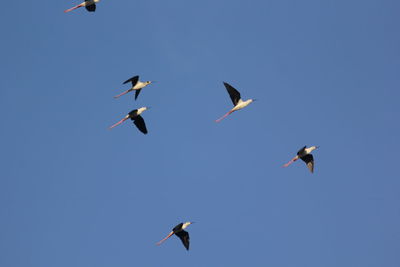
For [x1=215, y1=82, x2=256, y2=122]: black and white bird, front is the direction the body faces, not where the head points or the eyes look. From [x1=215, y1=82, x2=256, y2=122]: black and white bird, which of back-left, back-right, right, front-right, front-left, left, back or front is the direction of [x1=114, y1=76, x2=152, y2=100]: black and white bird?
back

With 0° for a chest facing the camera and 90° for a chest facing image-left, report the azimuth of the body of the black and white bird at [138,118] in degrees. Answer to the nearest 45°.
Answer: approximately 270°

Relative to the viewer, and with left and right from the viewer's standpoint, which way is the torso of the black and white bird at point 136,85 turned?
facing to the right of the viewer

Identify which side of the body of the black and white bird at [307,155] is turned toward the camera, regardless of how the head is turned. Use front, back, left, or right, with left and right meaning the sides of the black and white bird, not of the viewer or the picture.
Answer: right

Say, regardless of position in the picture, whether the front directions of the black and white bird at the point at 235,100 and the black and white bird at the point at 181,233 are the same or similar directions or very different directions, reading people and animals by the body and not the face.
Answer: same or similar directions

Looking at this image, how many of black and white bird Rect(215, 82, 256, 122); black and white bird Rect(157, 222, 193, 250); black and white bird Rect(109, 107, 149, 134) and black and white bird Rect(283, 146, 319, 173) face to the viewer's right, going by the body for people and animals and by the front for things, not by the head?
4

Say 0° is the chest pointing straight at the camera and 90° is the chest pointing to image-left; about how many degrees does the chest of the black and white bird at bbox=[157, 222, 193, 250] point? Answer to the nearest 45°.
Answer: approximately 270°

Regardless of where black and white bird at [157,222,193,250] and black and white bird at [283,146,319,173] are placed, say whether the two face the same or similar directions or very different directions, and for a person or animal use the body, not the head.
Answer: same or similar directions

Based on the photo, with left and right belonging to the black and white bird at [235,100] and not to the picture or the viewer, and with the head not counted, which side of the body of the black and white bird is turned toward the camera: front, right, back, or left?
right

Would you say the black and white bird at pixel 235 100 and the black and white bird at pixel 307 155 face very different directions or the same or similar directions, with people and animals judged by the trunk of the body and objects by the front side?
same or similar directions

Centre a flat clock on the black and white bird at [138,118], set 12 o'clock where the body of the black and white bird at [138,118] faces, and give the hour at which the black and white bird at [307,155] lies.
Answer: the black and white bird at [307,155] is roughly at 12 o'clock from the black and white bird at [138,118].

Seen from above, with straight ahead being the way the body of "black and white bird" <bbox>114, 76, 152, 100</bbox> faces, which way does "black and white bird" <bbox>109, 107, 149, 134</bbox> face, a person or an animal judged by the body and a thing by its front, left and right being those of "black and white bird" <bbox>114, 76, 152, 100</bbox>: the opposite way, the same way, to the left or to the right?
the same way

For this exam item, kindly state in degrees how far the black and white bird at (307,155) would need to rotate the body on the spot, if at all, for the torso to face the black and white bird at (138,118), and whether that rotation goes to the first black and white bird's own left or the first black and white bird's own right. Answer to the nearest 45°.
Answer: approximately 180°
